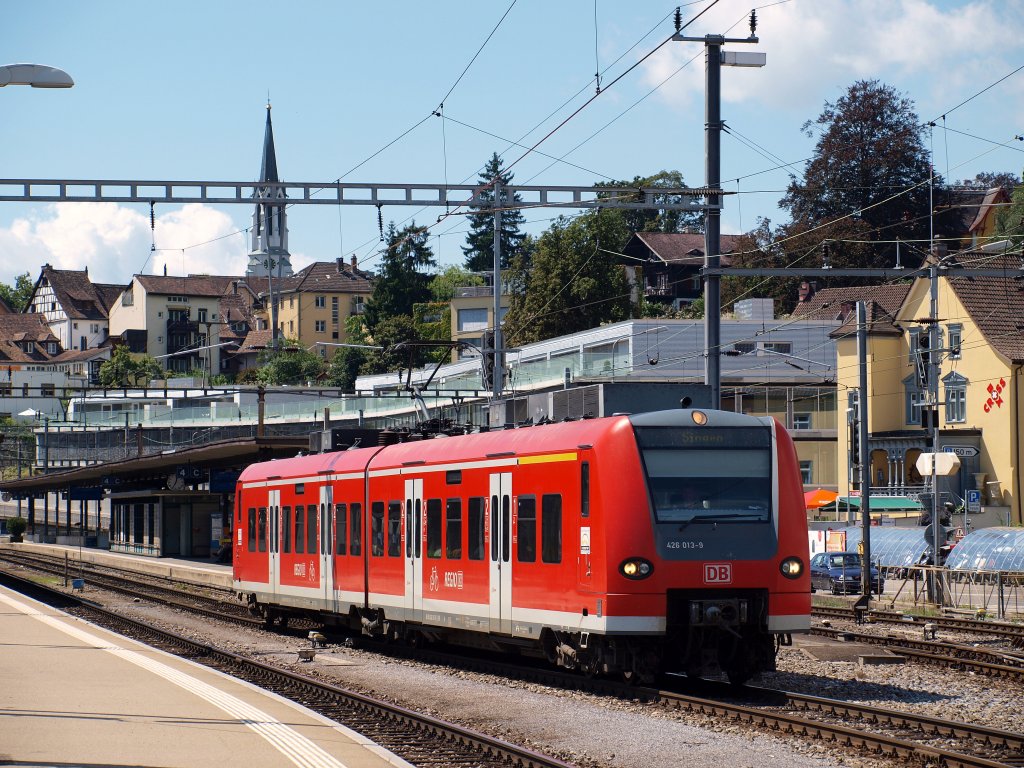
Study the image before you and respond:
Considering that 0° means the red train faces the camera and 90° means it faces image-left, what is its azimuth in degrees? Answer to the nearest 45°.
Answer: approximately 315°

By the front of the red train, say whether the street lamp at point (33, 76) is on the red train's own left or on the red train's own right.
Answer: on the red train's own right

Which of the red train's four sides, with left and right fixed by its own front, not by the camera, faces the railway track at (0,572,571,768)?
right

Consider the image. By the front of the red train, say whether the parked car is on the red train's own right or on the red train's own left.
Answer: on the red train's own left
